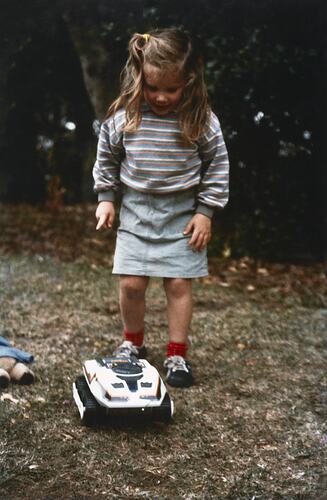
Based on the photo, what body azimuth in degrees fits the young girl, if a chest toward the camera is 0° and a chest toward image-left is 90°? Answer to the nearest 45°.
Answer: approximately 0°

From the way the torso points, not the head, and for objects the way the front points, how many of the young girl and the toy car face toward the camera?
2

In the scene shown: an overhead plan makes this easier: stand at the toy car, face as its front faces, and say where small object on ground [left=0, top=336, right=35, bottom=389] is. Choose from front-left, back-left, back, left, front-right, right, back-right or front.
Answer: back-right

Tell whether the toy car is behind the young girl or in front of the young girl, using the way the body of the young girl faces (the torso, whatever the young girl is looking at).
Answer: in front

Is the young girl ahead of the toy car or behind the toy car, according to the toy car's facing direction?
behind

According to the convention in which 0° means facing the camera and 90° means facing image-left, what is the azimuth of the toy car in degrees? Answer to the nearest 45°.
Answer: approximately 0°
